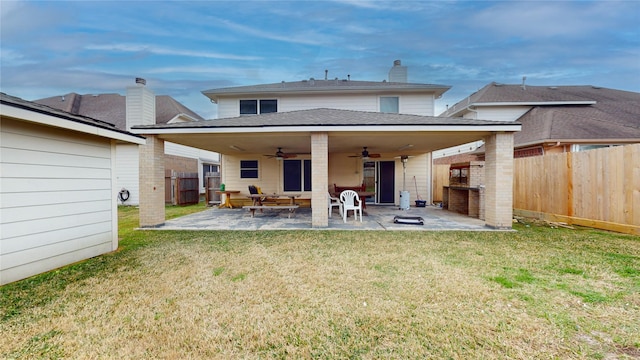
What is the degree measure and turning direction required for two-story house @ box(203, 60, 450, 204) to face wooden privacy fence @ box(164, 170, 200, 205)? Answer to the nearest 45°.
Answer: approximately 90° to its left

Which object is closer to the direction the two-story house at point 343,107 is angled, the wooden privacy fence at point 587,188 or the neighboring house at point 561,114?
the neighboring house

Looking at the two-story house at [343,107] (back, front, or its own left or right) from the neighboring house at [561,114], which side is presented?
right

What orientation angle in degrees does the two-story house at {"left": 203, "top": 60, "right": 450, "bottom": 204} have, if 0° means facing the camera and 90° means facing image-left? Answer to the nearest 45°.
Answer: approximately 180°

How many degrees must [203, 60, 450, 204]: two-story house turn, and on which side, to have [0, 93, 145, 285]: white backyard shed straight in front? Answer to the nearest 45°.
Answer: approximately 135° to its left

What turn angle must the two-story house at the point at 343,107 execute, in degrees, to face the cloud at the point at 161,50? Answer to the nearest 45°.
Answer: approximately 90° to its left

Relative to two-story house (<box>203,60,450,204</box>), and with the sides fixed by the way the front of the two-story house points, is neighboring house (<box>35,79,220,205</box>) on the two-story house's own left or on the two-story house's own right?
on the two-story house's own left

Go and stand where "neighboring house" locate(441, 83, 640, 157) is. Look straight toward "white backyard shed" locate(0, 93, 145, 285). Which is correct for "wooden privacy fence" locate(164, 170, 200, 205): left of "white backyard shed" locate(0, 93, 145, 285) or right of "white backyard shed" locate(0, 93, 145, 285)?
right
